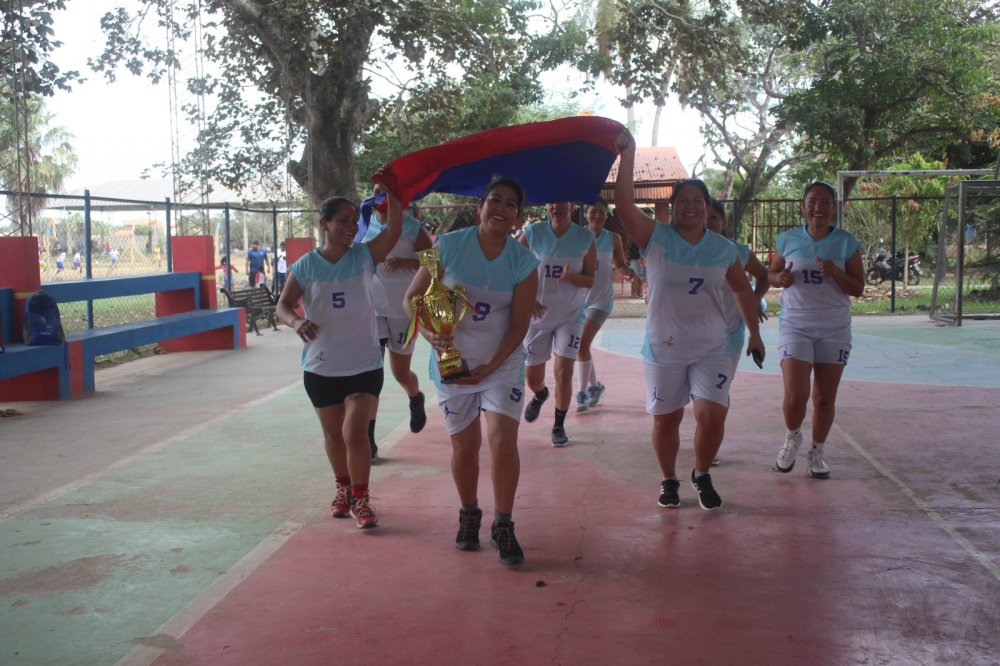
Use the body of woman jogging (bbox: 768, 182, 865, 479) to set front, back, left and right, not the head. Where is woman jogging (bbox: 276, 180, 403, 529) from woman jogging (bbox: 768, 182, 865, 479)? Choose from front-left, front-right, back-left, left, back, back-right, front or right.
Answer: front-right

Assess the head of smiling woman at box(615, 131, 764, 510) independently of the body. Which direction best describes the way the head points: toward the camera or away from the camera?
toward the camera

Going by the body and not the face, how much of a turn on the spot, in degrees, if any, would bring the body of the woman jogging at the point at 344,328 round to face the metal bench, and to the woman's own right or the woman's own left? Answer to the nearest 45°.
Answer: approximately 180°

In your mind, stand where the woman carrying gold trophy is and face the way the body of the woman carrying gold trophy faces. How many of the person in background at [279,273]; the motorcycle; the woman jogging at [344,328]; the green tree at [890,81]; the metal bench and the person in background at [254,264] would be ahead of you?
0

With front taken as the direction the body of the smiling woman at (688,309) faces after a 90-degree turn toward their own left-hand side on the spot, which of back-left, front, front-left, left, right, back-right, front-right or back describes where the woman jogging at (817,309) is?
front-left

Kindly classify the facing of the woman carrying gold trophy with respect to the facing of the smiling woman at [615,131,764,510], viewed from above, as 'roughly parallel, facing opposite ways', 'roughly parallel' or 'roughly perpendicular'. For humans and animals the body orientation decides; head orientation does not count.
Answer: roughly parallel

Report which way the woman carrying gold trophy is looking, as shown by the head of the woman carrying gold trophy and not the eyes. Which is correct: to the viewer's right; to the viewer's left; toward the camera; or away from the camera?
toward the camera

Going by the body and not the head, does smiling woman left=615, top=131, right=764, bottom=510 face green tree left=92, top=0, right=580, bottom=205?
no

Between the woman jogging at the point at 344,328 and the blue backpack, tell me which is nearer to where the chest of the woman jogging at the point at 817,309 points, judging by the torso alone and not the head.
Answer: the woman jogging

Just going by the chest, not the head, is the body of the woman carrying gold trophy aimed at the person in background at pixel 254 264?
no

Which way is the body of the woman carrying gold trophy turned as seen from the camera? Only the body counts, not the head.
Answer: toward the camera

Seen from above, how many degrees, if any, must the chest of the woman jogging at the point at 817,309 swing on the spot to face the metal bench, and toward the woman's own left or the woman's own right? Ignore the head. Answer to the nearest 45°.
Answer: approximately 135° to the woman's own right

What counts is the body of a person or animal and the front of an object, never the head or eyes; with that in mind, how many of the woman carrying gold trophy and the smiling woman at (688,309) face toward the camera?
2

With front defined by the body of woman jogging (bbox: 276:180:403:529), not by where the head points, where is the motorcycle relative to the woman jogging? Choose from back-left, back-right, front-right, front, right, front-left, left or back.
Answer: back-left

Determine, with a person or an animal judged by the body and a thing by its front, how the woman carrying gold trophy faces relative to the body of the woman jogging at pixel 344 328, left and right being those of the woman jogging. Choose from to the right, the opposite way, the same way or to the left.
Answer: the same way

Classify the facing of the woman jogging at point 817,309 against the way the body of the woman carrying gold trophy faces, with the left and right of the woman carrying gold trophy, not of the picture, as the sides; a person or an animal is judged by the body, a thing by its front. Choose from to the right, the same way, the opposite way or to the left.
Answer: the same way

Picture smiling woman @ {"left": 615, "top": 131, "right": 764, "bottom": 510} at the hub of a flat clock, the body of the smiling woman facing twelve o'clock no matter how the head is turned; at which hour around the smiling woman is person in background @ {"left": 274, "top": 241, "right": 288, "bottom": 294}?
The person in background is roughly at 5 o'clock from the smiling woman.

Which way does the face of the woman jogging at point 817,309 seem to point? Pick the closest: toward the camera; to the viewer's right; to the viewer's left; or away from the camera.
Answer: toward the camera

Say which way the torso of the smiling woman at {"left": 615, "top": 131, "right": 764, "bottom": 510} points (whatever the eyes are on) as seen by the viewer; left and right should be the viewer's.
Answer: facing the viewer
